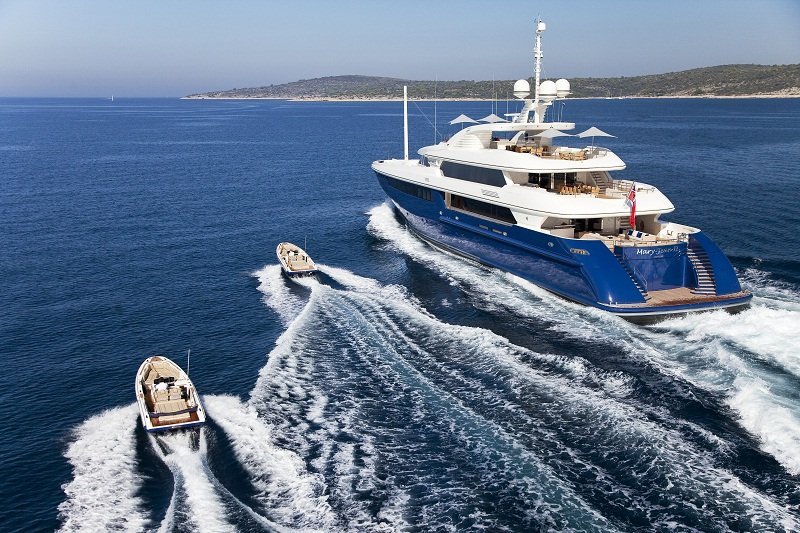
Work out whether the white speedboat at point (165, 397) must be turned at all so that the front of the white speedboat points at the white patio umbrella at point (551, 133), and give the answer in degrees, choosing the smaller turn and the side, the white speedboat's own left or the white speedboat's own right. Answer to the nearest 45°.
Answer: approximately 45° to the white speedboat's own right

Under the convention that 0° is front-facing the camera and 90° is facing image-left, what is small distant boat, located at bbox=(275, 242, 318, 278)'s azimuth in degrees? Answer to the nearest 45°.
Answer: approximately 135°

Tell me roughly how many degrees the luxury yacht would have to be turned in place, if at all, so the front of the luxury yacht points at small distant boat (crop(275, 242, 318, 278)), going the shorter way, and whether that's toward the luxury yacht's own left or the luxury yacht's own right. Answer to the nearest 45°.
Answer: approximately 45° to the luxury yacht's own left

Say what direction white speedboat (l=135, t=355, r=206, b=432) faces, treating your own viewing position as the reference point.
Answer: facing away from the viewer

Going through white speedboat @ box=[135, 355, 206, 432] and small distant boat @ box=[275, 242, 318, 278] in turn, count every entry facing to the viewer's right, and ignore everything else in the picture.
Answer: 0

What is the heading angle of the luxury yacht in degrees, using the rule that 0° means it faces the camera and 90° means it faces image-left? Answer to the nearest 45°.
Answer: approximately 135°

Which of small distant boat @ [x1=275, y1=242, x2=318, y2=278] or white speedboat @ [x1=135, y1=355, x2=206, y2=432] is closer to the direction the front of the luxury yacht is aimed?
the small distant boat

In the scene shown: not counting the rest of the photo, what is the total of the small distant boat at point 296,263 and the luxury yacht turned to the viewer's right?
0

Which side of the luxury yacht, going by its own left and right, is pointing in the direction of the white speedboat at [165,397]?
left

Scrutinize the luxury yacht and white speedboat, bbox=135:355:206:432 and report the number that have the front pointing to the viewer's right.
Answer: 0
